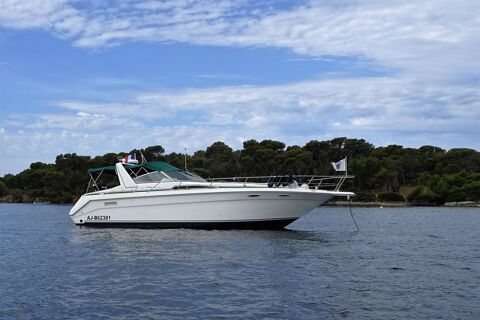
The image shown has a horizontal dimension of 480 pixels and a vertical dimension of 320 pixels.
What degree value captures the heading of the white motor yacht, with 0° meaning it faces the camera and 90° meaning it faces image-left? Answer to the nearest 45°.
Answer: approximately 270°
